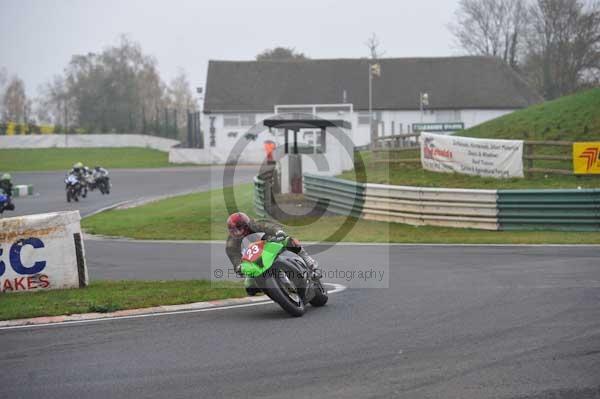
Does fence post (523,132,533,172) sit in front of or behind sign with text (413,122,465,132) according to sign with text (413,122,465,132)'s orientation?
in front

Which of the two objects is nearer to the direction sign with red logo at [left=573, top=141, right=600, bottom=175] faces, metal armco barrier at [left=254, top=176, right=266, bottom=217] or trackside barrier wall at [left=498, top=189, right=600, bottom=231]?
the trackside barrier wall

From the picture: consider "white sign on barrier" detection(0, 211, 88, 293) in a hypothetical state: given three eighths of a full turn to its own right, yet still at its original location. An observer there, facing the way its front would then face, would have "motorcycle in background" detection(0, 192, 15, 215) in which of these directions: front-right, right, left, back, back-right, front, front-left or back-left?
front-right

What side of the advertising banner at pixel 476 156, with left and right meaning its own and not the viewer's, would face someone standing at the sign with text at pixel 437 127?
back

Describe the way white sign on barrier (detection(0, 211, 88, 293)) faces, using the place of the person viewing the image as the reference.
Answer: facing the viewer

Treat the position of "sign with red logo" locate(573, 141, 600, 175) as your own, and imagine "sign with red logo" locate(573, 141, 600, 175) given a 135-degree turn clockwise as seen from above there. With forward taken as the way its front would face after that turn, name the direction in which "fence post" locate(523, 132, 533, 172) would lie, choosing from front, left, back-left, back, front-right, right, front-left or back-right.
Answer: front-left

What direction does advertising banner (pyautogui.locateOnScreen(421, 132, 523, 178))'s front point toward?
toward the camera

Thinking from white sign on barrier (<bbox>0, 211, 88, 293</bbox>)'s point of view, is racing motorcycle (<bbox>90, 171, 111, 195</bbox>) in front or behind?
behind

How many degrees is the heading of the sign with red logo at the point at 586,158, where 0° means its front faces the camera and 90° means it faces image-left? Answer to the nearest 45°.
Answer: approximately 0°

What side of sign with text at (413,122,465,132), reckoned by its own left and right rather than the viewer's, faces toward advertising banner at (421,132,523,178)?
front

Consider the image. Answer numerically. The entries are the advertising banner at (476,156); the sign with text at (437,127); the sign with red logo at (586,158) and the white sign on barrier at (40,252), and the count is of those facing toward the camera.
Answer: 4

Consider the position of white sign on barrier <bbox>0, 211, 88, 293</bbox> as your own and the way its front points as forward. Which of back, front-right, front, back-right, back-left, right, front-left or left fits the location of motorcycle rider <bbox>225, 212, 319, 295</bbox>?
front-left

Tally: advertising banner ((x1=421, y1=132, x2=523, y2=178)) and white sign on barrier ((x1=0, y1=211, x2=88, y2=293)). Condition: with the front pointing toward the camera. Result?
2

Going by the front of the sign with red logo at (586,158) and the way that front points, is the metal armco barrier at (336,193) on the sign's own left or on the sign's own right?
on the sign's own right

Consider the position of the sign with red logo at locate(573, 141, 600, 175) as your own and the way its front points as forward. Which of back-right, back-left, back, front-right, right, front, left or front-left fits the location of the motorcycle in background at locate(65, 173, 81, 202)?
right
